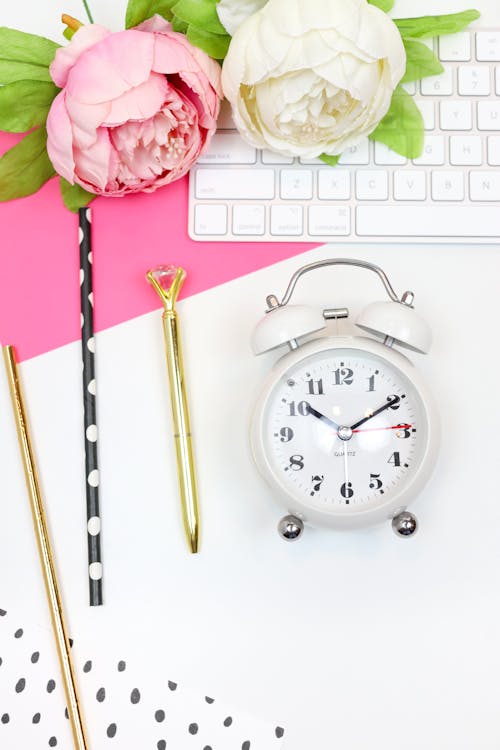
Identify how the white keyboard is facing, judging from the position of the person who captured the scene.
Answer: facing the viewer
